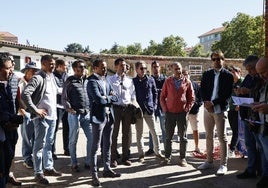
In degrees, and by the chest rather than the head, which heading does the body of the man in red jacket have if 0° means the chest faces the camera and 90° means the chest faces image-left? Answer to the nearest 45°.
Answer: approximately 0°

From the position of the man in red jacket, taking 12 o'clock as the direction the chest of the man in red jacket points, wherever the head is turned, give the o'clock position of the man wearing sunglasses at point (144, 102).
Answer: The man wearing sunglasses is roughly at 4 o'clock from the man in red jacket.

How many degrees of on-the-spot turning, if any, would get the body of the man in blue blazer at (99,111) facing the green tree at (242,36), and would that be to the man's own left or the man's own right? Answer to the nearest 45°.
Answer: approximately 90° to the man's own left

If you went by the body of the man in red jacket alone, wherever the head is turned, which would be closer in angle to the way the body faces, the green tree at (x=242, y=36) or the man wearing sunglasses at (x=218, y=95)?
the man wearing sunglasses

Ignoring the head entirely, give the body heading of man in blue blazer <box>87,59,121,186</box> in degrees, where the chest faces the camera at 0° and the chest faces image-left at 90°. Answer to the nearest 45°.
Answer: approximately 315°

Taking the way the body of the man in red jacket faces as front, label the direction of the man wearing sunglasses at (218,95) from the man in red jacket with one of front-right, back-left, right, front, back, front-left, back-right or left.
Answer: front-left

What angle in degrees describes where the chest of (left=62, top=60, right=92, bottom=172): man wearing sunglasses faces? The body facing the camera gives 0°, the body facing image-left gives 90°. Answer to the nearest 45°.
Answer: approximately 315°

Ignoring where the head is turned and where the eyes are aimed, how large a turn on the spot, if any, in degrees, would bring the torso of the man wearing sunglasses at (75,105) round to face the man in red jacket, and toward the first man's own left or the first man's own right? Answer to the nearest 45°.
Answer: approximately 45° to the first man's own left

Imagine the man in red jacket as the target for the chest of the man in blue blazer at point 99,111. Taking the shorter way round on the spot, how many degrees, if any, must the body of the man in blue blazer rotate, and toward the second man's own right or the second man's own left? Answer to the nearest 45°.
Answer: approximately 90° to the second man's own left

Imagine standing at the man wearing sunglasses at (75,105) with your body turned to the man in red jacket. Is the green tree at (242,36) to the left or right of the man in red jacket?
left
